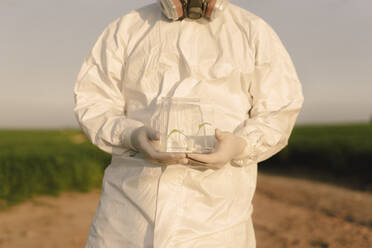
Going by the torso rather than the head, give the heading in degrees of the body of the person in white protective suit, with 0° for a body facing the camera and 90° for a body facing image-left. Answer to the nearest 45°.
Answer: approximately 0°
